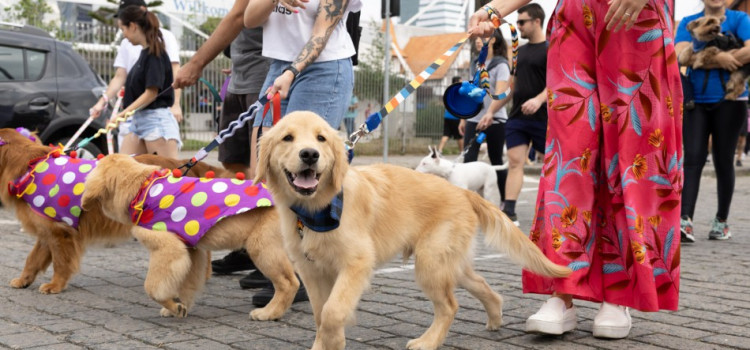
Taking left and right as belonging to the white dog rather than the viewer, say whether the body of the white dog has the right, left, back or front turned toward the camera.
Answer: left

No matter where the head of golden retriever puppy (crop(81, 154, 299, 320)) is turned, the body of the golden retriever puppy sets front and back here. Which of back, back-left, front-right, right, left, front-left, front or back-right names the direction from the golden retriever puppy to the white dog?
back-right

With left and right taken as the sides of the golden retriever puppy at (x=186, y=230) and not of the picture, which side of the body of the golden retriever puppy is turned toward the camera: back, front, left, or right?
left

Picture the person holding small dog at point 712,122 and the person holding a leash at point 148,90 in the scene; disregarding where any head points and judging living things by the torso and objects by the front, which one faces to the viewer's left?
the person holding a leash at point 148,90

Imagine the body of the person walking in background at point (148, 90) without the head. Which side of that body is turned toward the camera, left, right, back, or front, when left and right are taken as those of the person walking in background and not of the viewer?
left

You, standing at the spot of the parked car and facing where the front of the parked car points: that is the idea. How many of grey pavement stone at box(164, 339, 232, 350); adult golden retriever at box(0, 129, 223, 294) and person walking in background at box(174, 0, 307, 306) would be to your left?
3

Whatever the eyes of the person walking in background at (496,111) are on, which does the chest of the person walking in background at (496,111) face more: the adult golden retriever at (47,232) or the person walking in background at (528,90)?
the adult golden retriever

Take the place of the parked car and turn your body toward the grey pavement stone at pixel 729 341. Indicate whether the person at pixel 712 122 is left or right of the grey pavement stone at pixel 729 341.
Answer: left

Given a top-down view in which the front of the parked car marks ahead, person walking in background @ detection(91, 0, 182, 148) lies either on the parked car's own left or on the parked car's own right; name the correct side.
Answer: on the parked car's own left

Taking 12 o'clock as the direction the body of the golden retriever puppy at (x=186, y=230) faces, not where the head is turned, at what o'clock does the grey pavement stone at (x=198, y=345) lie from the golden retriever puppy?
The grey pavement stone is roughly at 9 o'clock from the golden retriever puppy.

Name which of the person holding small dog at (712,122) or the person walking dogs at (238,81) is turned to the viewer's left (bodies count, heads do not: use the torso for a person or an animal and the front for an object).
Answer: the person walking dogs at (238,81)

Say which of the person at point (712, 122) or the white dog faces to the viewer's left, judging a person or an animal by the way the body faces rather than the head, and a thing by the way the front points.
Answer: the white dog

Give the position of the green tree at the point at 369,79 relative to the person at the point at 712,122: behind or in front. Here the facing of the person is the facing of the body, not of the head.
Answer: behind

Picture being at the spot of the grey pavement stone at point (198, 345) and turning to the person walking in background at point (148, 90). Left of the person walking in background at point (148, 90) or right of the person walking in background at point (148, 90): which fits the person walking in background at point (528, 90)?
right
